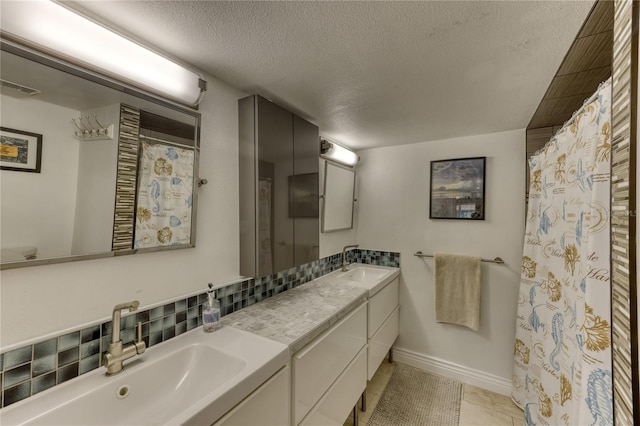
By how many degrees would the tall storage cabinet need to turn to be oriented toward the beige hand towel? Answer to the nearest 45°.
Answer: approximately 45° to its left

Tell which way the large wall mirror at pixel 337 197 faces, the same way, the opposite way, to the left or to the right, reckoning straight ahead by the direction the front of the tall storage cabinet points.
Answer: the same way

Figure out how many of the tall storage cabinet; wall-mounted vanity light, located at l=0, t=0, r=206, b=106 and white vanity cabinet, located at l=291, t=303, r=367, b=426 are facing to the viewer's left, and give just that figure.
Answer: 0

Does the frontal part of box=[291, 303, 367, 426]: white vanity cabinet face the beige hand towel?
no

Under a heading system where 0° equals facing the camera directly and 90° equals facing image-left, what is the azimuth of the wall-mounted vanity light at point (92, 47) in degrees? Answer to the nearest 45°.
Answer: approximately 315°

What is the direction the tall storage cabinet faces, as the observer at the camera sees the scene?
facing the viewer and to the right of the viewer

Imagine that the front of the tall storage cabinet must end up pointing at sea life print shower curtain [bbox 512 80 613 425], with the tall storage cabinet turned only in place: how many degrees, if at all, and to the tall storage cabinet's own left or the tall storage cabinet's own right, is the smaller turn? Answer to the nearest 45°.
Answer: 0° — it already faces it

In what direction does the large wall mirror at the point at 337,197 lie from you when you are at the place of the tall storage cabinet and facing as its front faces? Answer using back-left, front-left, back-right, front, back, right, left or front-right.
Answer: left

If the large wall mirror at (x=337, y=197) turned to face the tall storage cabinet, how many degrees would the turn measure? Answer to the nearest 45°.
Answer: approximately 90° to its right

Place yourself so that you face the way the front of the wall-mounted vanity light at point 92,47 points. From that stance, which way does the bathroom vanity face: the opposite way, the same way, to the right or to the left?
the same way

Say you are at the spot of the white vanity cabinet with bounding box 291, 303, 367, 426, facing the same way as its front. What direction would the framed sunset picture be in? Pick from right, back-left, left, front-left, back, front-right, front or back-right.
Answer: left

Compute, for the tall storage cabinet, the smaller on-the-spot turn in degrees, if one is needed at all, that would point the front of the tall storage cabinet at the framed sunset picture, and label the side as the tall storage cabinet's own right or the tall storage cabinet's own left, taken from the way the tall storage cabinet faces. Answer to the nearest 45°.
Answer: approximately 45° to the tall storage cabinet's own left

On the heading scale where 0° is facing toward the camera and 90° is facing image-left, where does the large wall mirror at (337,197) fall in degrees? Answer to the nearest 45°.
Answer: approximately 315°

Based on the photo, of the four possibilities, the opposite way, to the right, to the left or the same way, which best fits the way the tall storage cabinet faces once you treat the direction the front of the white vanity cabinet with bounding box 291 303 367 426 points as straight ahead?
the same way
